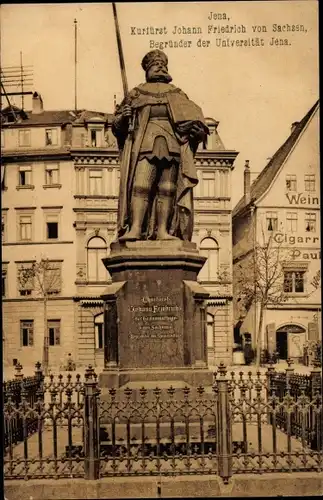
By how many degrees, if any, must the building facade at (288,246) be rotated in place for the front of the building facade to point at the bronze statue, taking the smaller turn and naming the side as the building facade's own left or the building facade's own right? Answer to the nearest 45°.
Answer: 0° — it already faces it

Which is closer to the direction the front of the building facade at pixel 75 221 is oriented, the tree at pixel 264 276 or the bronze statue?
the bronze statue

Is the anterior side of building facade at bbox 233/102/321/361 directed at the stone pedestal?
yes

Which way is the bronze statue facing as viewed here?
toward the camera

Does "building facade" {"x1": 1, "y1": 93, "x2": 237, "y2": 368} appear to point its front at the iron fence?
yes

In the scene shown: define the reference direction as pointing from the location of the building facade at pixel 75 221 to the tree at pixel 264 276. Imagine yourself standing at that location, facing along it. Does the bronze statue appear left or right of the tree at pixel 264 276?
right

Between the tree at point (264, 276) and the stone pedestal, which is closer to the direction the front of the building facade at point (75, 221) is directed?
the stone pedestal

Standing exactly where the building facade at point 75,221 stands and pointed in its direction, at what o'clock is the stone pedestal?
The stone pedestal is roughly at 12 o'clock from the building facade.

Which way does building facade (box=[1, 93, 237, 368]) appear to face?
toward the camera
